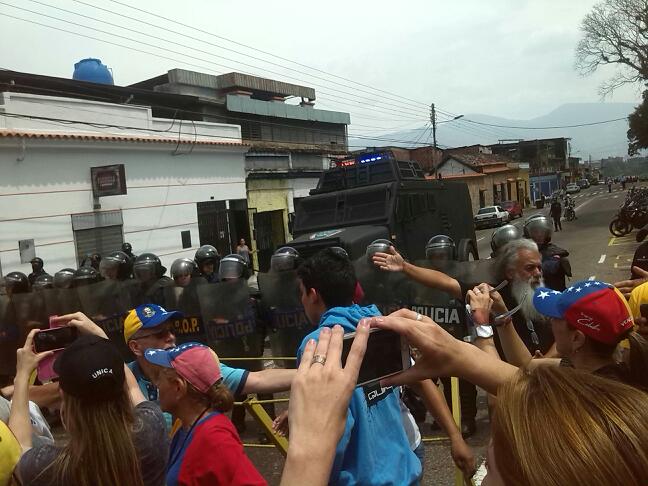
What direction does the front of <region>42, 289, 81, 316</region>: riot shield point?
toward the camera

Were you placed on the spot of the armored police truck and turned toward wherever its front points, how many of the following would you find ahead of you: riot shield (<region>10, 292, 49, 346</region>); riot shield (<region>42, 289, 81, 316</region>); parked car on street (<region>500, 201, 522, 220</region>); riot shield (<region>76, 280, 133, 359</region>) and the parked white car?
3

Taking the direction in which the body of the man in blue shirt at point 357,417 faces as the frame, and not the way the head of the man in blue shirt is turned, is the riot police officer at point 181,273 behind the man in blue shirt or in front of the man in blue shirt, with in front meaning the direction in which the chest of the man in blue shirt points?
in front

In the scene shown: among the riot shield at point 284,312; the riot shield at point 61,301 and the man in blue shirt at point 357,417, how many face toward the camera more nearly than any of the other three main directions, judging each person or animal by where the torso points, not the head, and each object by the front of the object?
2

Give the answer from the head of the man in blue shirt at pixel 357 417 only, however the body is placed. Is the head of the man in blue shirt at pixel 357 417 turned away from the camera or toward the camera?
away from the camera

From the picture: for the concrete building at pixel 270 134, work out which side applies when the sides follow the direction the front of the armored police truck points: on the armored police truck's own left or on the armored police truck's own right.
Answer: on the armored police truck's own right

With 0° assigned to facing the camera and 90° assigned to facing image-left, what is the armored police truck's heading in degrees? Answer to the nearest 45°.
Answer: approximately 45°

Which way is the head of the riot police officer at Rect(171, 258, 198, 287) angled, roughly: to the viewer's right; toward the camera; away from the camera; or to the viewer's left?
toward the camera

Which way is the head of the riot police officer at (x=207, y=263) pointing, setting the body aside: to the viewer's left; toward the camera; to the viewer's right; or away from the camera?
toward the camera

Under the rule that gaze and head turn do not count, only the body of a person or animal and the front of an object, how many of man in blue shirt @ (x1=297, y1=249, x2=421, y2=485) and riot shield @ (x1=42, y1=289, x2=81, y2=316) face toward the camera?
1

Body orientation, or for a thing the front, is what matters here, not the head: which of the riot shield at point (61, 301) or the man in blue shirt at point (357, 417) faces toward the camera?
the riot shield

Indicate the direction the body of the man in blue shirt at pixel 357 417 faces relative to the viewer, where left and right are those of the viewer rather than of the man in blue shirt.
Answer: facing away from the viewer and to the left of the viewer

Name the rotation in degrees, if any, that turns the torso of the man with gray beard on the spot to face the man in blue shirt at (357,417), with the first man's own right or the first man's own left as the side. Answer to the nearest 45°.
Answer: approximately 45° to the first man's own right

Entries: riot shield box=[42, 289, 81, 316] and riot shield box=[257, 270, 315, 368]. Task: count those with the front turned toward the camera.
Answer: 2

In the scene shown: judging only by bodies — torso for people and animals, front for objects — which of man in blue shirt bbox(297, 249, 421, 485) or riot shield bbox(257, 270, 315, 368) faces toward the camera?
the riot shield
